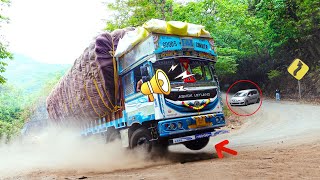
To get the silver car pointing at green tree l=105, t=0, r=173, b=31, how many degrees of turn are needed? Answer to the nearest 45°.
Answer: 0° — it already faces it

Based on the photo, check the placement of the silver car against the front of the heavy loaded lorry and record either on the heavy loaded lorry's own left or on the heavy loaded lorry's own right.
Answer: on the heavy loaded lorry's own left

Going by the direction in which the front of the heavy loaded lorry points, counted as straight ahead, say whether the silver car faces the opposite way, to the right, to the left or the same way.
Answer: to the right

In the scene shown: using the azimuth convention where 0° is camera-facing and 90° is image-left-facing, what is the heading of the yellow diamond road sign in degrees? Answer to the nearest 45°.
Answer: approximately 0°

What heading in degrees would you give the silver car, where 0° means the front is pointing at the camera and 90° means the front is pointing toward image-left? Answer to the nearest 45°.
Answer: approximately 45°

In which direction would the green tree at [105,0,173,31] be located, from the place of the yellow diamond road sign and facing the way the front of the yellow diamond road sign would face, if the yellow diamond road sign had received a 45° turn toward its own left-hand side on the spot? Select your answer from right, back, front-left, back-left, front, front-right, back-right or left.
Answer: back

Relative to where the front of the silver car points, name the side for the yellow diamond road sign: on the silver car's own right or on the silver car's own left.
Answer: on the silver car's own left

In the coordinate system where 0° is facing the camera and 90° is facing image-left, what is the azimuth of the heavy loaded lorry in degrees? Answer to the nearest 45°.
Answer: approximately 315°
